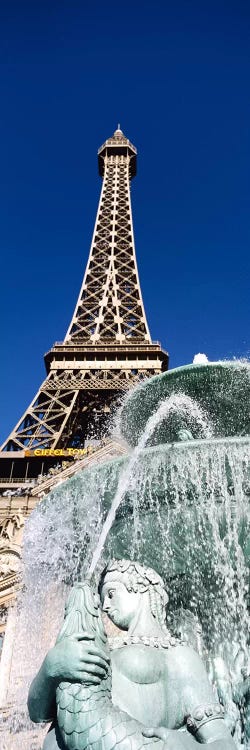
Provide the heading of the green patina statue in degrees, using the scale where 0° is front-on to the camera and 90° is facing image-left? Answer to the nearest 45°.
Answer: approximately 45°

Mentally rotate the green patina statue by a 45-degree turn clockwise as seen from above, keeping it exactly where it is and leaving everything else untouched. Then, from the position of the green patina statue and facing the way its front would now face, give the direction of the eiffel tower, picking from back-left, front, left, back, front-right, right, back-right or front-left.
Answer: right
